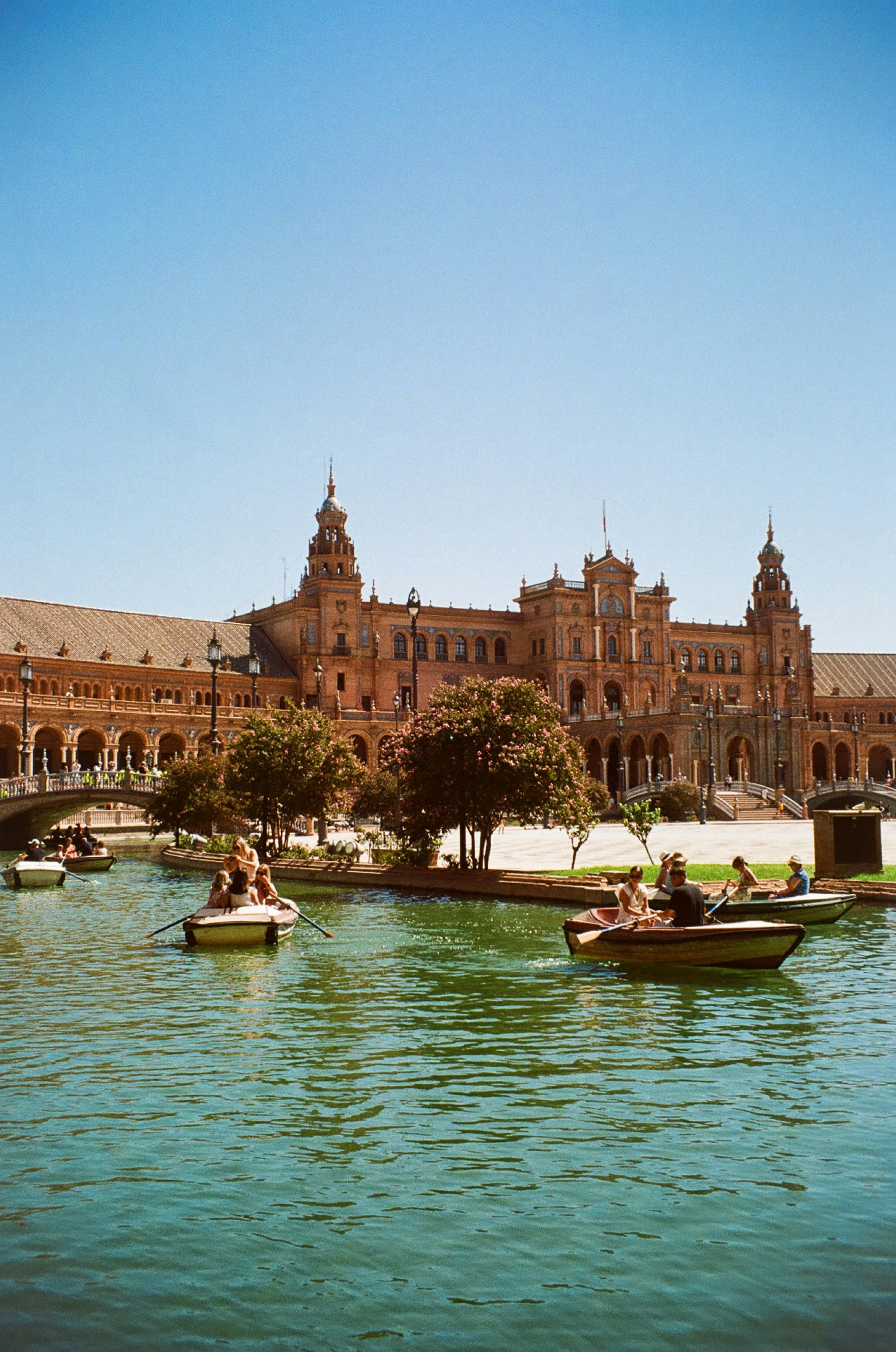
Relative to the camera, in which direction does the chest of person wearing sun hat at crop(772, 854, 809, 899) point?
to the viewer's left

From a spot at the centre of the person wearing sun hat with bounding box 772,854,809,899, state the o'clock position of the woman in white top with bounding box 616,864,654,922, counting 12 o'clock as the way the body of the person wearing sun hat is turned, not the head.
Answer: The woman in white top is roughly at 10 o'clock from the person wearing sun hat.

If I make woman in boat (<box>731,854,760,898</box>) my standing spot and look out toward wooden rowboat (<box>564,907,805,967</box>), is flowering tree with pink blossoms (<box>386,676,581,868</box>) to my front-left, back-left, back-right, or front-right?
back-right

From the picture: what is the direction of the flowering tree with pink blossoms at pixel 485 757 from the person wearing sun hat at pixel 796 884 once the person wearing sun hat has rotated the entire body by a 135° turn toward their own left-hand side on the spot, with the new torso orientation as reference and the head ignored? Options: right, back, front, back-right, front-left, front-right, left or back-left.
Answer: back

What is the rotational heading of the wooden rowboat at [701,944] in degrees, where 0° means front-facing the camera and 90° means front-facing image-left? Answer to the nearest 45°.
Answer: approximately 270°

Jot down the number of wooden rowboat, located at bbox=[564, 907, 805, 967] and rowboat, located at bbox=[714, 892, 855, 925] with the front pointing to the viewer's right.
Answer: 2

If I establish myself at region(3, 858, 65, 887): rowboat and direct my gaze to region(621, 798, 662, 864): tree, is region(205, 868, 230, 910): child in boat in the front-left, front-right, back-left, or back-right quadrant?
front-right

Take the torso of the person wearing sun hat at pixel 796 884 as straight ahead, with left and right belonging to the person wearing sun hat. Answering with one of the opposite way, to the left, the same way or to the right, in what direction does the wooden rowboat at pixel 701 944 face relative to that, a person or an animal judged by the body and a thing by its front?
the opposite way
